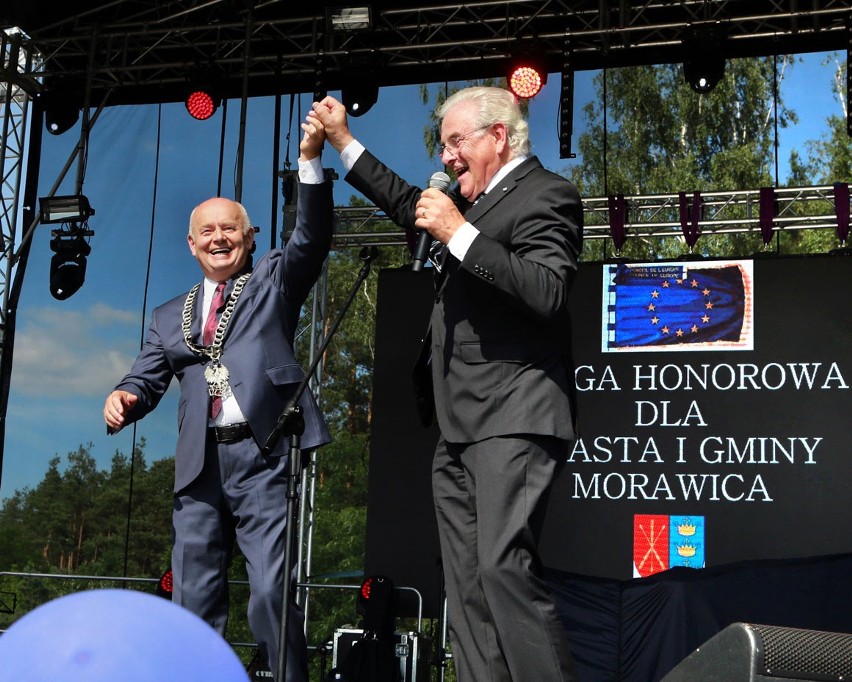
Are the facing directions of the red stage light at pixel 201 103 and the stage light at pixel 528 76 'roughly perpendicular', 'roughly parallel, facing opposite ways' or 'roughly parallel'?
roughly parallel

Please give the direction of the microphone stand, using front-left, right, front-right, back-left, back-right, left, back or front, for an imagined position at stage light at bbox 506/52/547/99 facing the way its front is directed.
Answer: front

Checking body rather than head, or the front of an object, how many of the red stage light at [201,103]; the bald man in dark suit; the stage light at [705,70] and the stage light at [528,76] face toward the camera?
4

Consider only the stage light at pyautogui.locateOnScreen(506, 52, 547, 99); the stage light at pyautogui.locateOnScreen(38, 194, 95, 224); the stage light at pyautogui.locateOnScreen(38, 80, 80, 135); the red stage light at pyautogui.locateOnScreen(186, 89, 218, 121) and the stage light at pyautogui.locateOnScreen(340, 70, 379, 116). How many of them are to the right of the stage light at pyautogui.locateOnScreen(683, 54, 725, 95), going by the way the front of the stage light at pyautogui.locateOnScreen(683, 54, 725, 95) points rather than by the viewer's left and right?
5

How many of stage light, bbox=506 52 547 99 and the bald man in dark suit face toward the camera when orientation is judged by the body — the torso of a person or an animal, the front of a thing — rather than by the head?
2

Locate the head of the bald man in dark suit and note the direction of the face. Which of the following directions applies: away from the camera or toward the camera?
toward the camera

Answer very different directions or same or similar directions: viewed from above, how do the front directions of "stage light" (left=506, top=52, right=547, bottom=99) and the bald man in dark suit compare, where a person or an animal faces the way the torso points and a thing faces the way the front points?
same or similar directions

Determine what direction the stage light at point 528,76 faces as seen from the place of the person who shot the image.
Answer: facing the viewer

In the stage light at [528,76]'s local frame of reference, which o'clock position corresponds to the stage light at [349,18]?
the stage light at [349,18] is roughly at 3 o'clock from the stage light at [528,76].

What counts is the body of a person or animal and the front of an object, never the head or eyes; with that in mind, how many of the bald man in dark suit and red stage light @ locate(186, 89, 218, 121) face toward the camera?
2

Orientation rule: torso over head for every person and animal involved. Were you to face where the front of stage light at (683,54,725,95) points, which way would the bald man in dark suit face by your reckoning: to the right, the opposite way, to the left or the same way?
the same way

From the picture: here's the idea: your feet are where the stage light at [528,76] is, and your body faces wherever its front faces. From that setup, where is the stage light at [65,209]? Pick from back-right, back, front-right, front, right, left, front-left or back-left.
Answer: right

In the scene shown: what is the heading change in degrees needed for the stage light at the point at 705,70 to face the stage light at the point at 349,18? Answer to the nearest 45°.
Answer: approximately 90° to its right

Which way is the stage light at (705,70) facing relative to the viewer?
toward the camera

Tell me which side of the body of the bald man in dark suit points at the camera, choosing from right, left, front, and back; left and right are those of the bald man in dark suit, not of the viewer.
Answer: front
